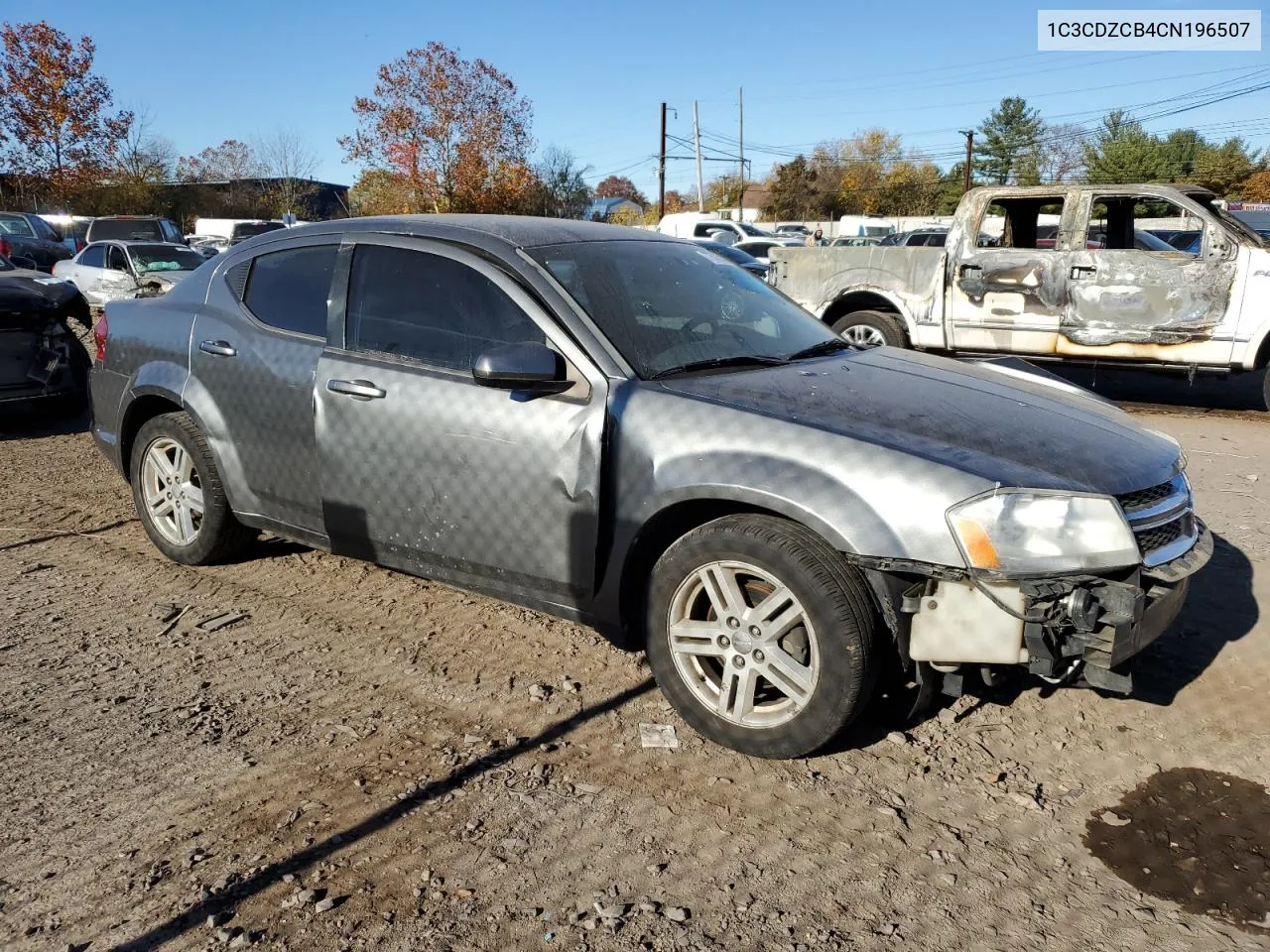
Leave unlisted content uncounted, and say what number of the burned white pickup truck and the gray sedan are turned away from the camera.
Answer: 0

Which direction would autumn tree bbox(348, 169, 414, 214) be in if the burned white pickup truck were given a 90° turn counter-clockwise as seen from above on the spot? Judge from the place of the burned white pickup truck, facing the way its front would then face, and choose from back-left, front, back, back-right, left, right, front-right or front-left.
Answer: front-left

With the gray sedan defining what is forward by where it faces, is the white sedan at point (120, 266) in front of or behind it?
behind

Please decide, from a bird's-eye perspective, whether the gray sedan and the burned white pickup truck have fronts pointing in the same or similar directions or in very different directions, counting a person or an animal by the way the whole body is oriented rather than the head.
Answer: same or similar directions

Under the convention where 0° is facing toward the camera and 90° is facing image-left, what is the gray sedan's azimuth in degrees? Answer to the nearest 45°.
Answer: approximately 315°

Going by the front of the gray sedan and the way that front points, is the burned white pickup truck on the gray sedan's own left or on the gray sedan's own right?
on the gray sedan's own left

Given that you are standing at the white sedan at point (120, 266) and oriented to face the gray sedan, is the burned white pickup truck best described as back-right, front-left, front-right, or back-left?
front-left

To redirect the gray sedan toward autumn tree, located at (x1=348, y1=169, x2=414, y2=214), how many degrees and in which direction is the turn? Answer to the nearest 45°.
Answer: approximately 135° to its left

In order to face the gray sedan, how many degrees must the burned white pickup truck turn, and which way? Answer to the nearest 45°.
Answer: approximately 90° to its right

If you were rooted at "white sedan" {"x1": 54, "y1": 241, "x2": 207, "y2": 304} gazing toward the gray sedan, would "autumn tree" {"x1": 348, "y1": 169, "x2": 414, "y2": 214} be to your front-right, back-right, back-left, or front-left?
back-left

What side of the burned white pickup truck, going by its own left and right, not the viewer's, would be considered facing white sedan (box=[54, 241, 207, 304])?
back

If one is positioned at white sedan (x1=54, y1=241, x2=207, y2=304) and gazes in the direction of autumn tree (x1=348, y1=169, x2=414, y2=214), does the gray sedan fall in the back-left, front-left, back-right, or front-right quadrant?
back-right

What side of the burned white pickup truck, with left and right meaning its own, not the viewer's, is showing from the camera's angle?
right
